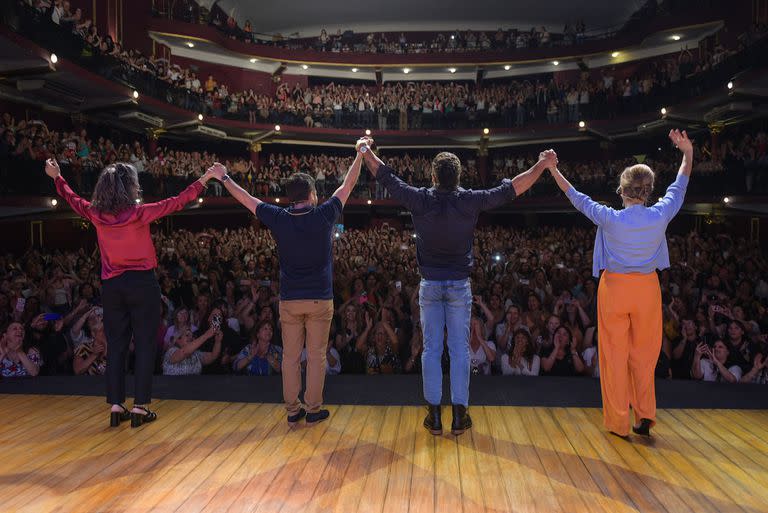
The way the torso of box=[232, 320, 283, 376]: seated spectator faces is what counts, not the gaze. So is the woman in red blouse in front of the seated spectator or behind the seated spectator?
in front

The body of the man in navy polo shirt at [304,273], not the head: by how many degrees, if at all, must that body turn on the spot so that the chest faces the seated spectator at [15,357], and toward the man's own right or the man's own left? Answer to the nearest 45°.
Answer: approximately 45° to the man's own left

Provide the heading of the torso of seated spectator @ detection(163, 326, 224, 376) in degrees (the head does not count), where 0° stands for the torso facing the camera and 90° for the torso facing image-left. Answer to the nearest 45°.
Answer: approximately 315°

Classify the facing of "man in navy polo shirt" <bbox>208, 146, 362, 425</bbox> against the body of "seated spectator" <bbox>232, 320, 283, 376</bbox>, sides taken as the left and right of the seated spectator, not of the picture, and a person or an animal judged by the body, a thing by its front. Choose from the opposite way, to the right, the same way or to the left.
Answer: the opposite way

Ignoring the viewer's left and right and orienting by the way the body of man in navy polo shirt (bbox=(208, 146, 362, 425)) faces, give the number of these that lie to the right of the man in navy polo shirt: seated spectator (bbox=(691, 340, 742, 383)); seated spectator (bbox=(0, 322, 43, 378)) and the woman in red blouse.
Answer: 1

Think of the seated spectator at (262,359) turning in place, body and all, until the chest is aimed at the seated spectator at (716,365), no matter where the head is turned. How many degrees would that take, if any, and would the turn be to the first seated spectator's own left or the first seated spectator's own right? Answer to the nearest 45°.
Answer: approximately 90° to the first seated spectator's own left

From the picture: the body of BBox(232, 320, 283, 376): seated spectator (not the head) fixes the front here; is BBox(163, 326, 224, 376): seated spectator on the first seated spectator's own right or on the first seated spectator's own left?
on the first seated spectator's own right

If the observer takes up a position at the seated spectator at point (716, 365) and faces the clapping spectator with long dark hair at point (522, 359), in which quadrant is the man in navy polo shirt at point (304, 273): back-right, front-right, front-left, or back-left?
front-left

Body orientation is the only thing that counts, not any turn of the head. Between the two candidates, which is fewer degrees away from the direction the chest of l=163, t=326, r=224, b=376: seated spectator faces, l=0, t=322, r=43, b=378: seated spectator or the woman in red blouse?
the woman in red blouse

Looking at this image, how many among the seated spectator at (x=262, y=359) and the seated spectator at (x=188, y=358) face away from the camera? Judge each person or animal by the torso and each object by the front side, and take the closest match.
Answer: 0

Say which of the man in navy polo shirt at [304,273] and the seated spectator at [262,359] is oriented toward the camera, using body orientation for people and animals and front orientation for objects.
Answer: the seated spectator

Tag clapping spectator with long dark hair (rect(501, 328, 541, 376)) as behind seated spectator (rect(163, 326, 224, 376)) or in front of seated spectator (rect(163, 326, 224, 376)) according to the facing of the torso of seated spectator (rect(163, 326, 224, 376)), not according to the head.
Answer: in front

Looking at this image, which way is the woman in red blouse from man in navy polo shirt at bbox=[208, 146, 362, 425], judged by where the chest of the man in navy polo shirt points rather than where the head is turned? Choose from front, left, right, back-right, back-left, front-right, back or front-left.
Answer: left

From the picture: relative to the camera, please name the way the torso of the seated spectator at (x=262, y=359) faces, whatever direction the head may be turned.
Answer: toward the camera

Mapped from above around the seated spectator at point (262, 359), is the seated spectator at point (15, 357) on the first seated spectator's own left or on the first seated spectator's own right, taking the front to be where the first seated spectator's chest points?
on the first seated spectator's own right

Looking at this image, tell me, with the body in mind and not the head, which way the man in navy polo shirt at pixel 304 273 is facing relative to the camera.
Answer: away from the camera

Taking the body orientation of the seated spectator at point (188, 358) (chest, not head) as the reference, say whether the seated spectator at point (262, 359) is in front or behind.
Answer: in front

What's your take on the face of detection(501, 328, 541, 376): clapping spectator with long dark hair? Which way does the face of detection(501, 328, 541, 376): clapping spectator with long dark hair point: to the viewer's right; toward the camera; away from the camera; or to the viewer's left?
toward the camera

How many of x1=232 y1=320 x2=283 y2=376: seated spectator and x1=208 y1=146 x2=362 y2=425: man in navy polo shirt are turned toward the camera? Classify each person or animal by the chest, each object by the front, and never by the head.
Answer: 1

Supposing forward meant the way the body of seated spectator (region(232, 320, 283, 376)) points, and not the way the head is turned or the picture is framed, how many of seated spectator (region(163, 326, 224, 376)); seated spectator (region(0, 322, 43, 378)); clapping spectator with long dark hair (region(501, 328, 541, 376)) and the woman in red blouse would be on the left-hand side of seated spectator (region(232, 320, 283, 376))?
1
